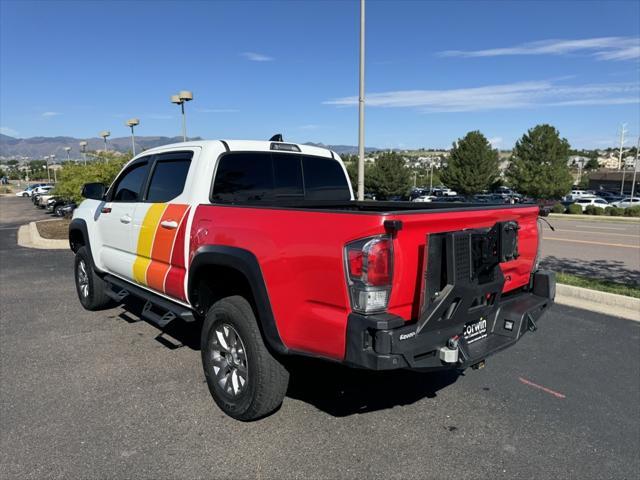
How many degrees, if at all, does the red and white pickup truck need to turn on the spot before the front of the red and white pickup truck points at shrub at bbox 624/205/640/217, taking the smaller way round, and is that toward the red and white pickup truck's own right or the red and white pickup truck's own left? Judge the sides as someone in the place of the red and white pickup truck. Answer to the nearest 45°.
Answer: approximately 90° to the red and white pickup truck's own right

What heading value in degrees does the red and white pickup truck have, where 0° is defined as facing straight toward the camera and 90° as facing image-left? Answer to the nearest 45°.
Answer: approximately 135°

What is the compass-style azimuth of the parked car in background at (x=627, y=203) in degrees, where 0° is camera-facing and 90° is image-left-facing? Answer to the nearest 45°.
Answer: approximately 90°

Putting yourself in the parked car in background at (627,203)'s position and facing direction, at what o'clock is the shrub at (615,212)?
The shrub is roughly at 9 o'clock from the parked car in background.

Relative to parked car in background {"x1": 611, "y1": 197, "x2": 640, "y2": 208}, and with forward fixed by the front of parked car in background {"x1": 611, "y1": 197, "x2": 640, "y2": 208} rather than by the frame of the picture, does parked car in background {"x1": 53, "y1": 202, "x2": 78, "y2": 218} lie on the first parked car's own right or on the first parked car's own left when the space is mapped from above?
on the first parked car's own left

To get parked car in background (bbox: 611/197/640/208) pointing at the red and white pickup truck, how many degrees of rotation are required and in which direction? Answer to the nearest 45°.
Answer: approximately 90° to its left

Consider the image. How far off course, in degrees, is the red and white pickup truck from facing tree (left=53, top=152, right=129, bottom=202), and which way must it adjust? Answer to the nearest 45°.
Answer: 0° — it already faces it

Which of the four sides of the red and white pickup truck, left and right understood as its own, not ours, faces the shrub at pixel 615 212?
right
